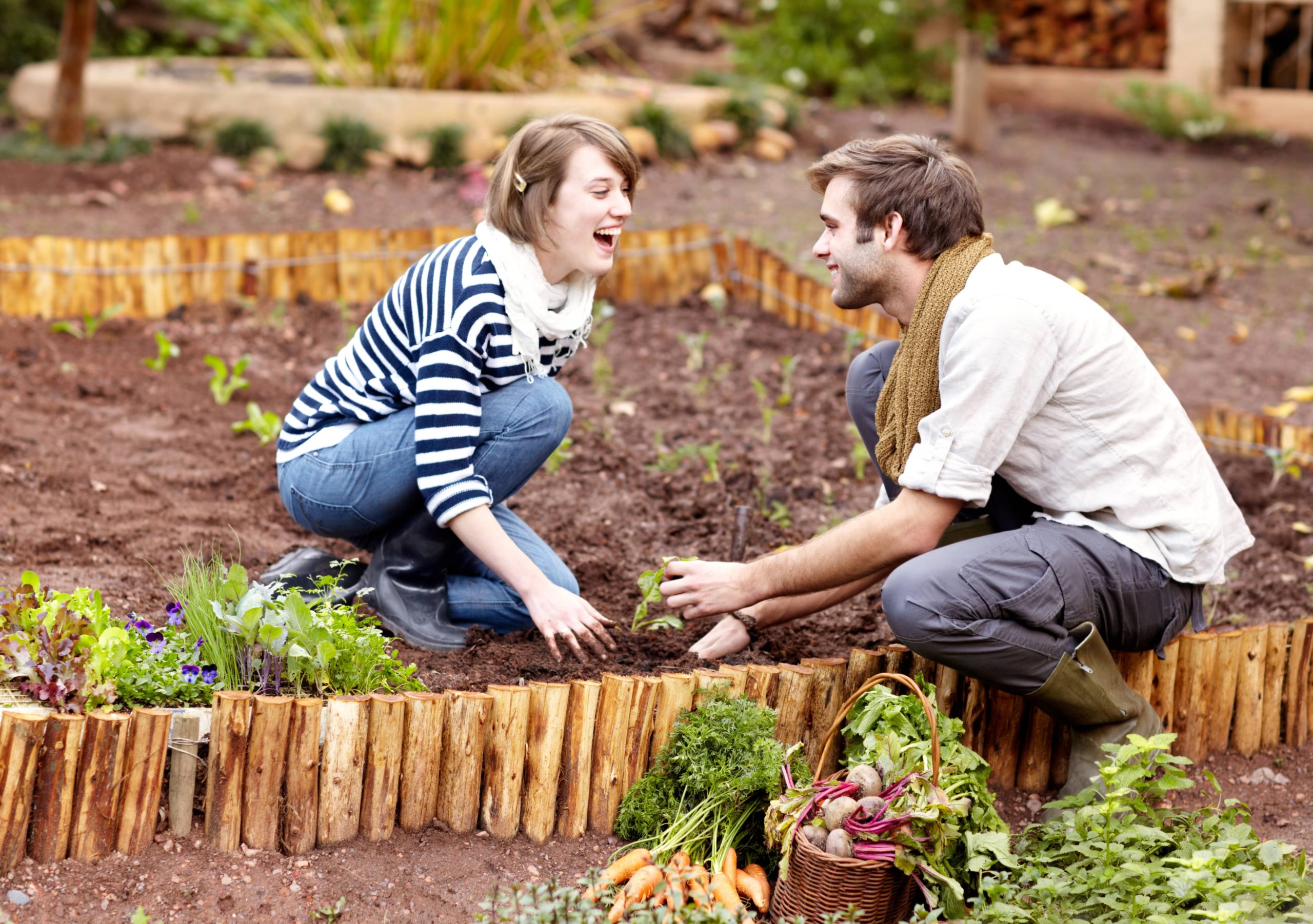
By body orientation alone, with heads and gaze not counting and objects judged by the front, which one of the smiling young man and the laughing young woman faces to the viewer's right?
the laughing young woman

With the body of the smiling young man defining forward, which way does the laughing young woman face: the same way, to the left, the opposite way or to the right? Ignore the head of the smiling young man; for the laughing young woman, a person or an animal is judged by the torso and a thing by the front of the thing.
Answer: the opposite way

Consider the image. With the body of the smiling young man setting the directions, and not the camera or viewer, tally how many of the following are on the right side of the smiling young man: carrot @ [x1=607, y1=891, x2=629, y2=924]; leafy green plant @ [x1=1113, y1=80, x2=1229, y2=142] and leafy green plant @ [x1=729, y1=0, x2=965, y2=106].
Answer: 2

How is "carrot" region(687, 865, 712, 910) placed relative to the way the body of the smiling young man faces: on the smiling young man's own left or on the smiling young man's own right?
on the smiling young man's own left

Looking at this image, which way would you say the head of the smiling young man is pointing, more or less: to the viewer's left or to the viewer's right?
to the viewer's left

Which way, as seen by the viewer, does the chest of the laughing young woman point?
to the viewer's right

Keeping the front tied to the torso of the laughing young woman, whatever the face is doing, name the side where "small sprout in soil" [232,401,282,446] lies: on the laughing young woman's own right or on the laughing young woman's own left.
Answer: on the laughing young woman's own left

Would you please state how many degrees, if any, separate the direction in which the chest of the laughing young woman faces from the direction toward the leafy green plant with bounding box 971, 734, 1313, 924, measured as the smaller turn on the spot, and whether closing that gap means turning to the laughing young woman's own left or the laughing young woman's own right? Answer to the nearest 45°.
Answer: approximately 45° to the laughing young woman's own right

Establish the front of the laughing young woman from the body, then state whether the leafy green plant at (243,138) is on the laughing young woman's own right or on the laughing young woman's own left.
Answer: on the laughing young woman's own left

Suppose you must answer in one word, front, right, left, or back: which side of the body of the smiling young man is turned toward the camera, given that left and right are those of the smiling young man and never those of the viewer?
left

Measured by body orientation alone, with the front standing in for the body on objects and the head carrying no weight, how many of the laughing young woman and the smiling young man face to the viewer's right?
1
